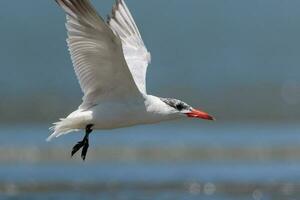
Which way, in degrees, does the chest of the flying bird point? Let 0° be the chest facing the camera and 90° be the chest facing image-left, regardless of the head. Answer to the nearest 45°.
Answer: approximately 270°
